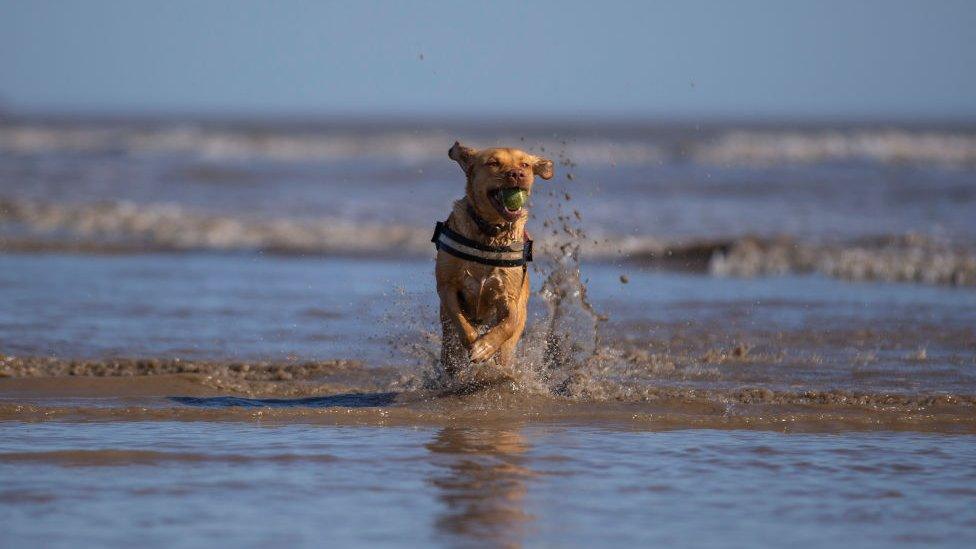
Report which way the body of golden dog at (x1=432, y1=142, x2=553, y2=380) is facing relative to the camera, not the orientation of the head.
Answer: toward the camera
